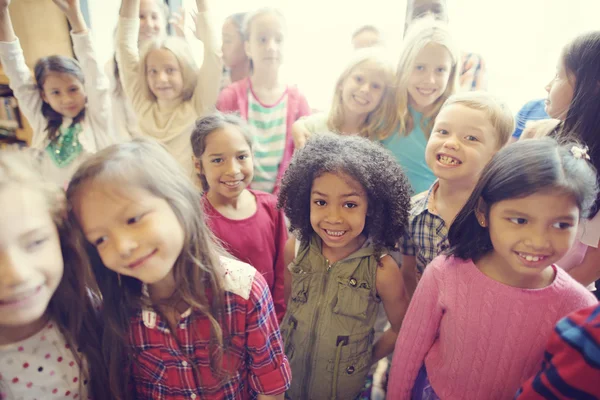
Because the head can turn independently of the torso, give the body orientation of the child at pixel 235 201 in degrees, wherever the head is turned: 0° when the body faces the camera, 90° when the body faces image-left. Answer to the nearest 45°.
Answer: approximately 0°

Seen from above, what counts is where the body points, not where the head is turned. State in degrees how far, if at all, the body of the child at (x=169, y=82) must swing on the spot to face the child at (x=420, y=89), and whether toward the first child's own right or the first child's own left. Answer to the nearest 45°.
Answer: approximately 45° to the first child's own left

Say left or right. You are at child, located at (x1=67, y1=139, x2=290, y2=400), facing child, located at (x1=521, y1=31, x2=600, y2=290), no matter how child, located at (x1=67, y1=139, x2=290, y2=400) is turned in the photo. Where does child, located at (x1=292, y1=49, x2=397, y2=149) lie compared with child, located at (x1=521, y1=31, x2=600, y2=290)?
left

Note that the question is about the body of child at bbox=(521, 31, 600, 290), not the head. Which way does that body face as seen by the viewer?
to the viewer's left

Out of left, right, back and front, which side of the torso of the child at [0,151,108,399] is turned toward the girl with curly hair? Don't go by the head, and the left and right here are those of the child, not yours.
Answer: left

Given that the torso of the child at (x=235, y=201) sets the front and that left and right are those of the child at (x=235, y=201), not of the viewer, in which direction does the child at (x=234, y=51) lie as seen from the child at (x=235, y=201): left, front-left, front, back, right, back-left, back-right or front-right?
back

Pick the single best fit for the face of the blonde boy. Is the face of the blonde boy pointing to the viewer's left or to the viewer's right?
to the viewer's left

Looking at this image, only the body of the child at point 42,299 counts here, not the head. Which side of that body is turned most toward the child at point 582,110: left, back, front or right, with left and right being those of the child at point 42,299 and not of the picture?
left
